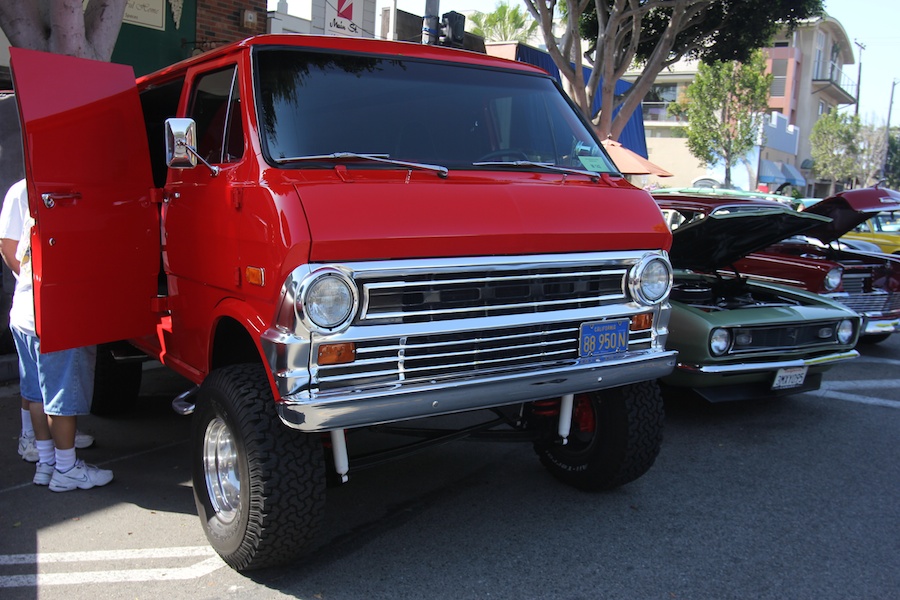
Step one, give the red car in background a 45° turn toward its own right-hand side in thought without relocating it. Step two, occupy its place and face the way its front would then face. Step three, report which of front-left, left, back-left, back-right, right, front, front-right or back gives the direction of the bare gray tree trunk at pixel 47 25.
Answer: front-right

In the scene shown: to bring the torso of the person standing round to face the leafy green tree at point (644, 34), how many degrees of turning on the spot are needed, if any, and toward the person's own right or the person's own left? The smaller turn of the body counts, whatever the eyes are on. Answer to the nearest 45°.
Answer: approximately 45° to the person's own left

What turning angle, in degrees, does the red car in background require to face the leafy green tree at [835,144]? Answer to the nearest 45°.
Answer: approximately 135° to its left

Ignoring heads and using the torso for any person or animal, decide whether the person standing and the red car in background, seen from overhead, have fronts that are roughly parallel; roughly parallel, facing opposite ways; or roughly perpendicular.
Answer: roughly perpendicular

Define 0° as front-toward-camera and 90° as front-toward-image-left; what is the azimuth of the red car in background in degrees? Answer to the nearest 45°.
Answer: approximately 315°

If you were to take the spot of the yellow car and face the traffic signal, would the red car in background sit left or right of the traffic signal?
left

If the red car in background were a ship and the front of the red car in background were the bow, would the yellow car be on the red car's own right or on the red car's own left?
on the red car's own left

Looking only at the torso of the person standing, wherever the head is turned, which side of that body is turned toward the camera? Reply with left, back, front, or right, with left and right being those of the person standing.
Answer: right

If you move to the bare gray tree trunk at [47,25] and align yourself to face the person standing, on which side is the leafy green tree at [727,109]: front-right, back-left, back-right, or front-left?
back-left

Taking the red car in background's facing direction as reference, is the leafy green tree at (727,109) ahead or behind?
behind

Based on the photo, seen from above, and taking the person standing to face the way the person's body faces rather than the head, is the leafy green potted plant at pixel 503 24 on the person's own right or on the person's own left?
on the person's own left
